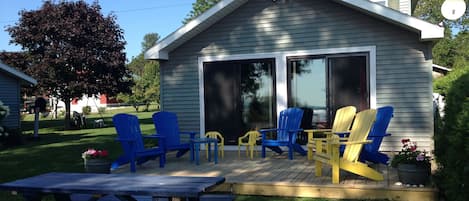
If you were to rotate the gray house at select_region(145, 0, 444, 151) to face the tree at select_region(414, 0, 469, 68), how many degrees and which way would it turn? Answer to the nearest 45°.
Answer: approximately 135° to its left

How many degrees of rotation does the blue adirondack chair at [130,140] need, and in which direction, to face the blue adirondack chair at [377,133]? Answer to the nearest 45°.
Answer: approximately 45° to its left

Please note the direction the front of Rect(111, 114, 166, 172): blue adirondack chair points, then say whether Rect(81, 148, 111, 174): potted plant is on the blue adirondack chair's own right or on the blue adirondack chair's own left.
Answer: on the blue adirondack chair's own right

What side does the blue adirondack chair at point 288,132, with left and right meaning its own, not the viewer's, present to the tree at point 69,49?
right

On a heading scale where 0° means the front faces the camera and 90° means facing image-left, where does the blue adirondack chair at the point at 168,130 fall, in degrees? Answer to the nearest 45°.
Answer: approximately 315°

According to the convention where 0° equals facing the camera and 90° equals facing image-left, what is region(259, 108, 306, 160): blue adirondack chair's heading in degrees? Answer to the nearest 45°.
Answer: approximately 45°

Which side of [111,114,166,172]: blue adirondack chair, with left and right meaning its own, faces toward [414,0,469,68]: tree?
left

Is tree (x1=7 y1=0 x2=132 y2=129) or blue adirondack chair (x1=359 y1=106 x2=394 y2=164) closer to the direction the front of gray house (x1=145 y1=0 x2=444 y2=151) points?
the blue adirondack chair

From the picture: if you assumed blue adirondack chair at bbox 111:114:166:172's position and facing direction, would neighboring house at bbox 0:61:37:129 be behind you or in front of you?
behind

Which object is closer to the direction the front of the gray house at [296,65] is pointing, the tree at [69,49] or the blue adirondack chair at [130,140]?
the blue adirondack chair
